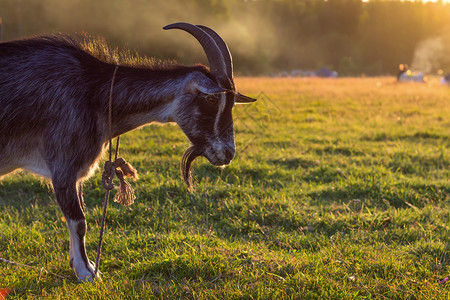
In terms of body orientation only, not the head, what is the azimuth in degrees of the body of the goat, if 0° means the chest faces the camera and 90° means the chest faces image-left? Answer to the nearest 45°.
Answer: approximately 270°
